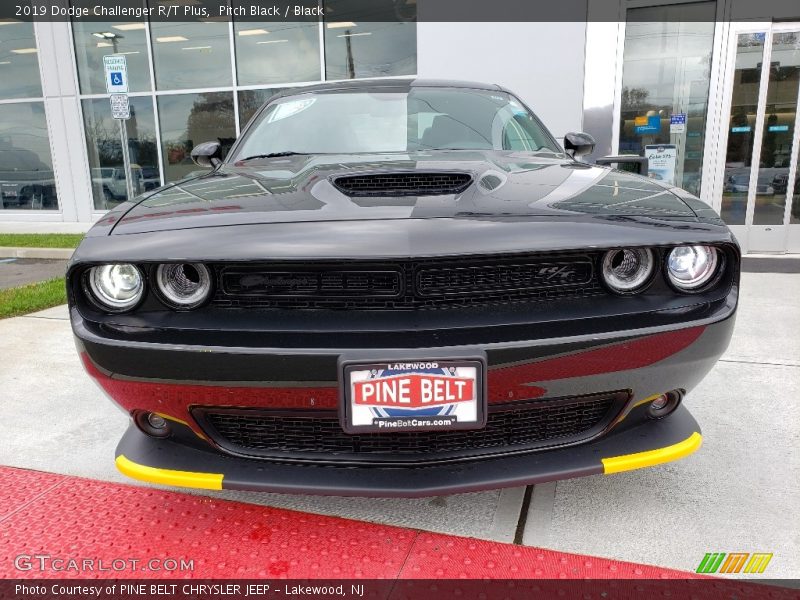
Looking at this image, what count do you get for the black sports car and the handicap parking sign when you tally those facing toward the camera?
2

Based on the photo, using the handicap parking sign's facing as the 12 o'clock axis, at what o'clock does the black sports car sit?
The black sports car is roughly at 12 o'clock from the handicap parking sign.

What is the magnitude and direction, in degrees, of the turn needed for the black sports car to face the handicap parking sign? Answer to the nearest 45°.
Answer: approximately 135° to its right

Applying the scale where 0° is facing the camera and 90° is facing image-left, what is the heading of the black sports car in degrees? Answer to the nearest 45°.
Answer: approximately 0°

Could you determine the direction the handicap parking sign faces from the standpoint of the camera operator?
facing the viewer

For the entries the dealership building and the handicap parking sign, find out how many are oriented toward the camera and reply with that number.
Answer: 2

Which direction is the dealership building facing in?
toward the camera

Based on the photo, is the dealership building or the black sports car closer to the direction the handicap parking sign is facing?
the black sports car

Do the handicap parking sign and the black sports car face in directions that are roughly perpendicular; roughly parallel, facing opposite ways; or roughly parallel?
roughly parallel

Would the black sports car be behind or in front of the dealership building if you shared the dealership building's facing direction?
in front

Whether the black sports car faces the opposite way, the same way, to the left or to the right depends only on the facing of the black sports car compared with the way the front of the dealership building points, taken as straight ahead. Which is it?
the same way

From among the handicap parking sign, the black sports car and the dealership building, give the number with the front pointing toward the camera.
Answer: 3

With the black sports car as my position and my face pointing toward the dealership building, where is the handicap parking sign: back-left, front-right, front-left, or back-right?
front-left
